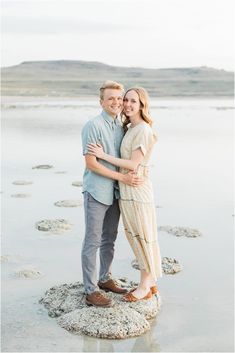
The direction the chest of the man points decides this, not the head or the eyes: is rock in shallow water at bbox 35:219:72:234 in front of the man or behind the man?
behind

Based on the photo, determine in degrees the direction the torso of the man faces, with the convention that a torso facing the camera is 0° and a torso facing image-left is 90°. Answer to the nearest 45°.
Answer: approximately 315°

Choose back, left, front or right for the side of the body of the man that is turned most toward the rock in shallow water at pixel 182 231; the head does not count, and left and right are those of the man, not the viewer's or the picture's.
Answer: left

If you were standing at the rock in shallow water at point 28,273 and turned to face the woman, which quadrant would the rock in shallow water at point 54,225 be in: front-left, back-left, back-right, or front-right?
back-left

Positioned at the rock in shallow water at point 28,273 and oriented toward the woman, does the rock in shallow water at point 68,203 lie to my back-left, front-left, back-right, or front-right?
back-left

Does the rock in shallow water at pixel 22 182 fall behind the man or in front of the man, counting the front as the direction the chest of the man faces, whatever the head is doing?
behind

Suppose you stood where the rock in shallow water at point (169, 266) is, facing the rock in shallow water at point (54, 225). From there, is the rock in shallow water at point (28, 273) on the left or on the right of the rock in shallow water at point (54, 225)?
left

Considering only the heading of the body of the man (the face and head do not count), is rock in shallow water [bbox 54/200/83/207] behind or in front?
behind
